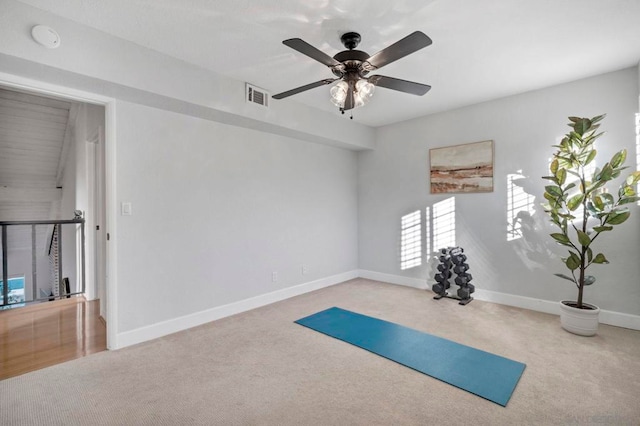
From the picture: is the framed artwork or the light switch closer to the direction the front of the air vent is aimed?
the framed artwork

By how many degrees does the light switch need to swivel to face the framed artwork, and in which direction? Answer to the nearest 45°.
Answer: approximately 90° to its left

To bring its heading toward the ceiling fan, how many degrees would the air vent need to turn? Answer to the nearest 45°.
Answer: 0° — it already faces it

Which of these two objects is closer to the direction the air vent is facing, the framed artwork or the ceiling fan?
the ceiling fan

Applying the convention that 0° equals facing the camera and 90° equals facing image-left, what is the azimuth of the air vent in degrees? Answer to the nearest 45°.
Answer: approximately 315°

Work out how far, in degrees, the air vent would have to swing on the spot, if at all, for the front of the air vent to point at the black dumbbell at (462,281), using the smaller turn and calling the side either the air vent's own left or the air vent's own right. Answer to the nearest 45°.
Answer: approximately 45° to the air vent's own left

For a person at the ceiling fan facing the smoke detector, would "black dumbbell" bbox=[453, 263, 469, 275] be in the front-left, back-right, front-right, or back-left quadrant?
back-right

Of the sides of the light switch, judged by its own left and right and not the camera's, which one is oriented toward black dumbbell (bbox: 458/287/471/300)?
left

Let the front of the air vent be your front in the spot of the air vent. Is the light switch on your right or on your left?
on your right

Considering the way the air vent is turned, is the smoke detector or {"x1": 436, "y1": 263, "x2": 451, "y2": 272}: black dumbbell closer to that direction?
the black dumbbell

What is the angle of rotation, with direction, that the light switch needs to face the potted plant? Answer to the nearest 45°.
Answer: approximately 45° to its left

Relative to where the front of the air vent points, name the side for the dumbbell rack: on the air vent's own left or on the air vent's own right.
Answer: on the air vent's own left
